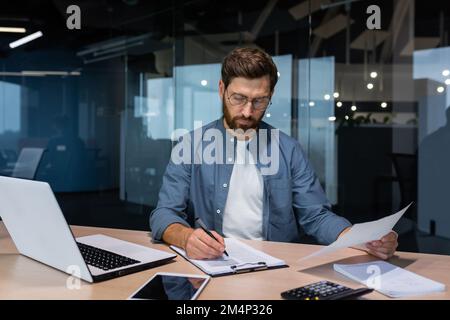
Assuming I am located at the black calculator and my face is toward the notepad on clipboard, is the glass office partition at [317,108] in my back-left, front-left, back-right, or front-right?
front-right

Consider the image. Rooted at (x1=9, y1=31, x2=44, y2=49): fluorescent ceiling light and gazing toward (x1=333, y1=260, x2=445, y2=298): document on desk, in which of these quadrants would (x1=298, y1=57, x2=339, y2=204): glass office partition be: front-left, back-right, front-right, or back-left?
front-left

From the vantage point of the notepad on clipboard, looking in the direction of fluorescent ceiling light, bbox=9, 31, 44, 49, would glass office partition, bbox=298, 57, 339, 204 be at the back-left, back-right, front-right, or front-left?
front-right

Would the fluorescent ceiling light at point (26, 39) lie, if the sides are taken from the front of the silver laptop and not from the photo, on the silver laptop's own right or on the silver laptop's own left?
on the silver laptop's own left
